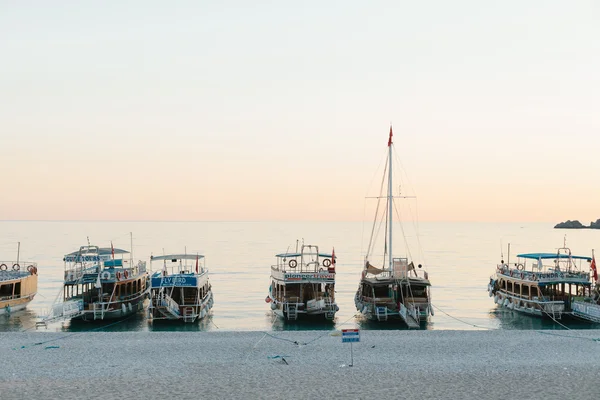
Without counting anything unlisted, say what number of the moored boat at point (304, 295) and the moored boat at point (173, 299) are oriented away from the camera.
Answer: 2

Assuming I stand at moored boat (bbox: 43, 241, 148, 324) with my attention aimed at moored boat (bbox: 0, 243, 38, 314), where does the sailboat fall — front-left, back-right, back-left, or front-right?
back-right

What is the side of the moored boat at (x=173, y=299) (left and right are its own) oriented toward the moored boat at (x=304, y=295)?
right

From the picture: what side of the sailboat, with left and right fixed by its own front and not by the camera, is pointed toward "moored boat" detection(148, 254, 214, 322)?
left

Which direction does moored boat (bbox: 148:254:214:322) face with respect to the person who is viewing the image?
facing away from the viewer

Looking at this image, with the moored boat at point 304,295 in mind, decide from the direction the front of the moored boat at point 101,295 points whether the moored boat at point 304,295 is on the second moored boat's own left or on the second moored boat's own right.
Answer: on the second moored boat's own right

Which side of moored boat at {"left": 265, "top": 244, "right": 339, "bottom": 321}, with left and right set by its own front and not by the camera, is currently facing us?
back

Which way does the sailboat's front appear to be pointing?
away from the camera

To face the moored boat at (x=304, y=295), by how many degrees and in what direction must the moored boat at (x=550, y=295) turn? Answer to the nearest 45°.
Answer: approximately 90° to its left

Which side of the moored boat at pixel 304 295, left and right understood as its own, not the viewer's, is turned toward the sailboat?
right

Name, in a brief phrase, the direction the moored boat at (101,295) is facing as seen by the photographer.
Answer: facing away from the viewer and to the right of the viewer
